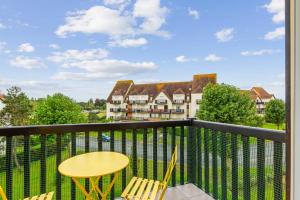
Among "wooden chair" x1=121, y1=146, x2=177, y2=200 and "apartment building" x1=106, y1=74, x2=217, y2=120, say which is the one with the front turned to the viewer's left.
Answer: the wooden chair

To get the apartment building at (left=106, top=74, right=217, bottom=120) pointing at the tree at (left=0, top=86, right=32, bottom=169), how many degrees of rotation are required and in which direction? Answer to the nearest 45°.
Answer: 0° — it already faces it

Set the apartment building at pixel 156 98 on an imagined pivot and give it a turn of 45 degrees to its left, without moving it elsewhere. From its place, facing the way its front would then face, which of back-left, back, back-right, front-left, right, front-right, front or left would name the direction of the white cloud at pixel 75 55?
back

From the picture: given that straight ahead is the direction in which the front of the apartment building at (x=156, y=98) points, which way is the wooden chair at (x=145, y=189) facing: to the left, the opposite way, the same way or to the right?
to the right

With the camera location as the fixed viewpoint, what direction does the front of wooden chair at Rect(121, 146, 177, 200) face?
facing to the left of the viewer

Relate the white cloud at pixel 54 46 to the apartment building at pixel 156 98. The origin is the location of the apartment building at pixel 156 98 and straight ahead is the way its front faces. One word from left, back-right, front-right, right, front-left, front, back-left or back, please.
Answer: back-right

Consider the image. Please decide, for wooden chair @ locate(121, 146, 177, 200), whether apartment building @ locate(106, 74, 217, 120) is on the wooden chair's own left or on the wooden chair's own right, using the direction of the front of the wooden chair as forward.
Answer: on the wooden chair's own right

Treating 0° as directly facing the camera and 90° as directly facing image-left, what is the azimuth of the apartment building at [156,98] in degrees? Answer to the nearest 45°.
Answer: approximately 0°

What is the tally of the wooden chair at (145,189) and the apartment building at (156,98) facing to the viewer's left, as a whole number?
1

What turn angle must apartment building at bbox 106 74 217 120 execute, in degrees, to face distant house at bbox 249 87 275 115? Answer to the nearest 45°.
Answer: approximately 90° to its left
